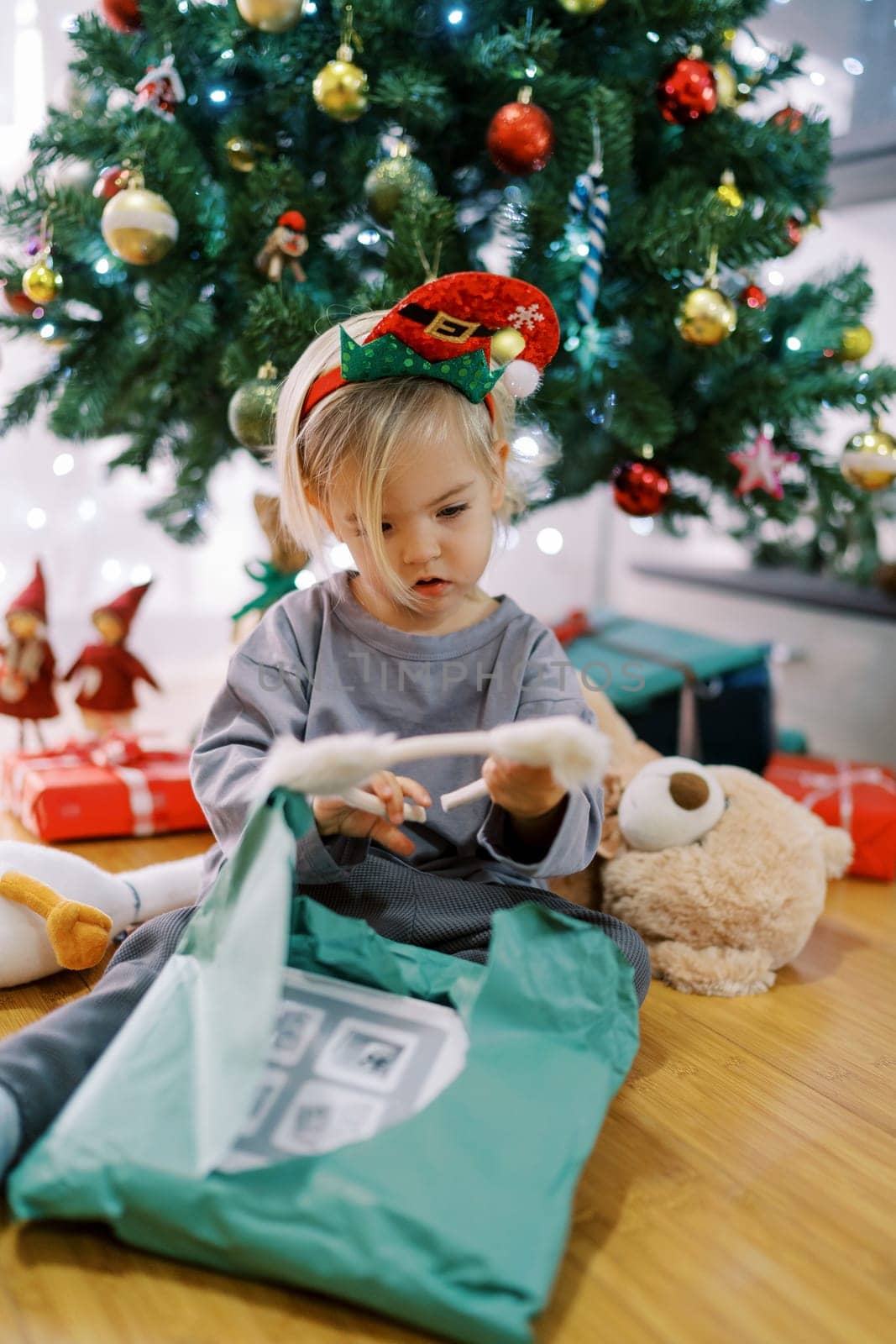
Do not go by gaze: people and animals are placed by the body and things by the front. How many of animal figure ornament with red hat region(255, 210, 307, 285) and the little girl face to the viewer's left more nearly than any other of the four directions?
0

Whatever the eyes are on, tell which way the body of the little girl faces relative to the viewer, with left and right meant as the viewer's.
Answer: facing the viewer
